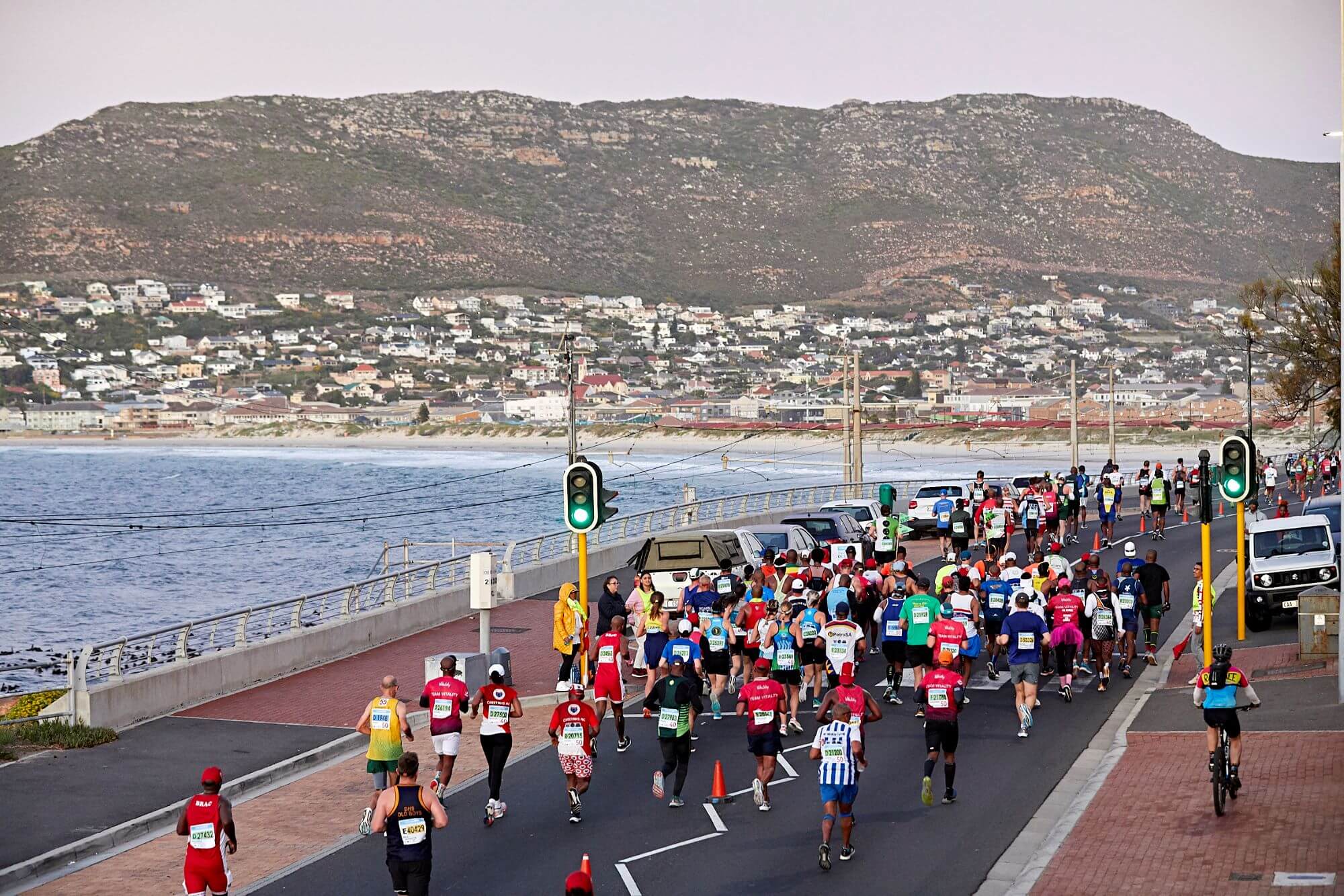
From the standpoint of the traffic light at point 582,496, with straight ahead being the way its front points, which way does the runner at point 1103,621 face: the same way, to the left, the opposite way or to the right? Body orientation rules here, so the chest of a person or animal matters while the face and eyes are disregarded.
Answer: the opposite way

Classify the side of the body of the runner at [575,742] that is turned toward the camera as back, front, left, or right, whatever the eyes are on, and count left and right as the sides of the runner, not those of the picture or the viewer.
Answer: back

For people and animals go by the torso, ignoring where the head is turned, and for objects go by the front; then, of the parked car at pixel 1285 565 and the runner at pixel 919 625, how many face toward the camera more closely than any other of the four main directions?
1

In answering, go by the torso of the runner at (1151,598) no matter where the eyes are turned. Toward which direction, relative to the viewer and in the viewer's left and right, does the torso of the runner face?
facing away from the viewer

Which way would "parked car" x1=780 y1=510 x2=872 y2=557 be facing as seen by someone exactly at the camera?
facing away from the viewer and to the right of the viewer

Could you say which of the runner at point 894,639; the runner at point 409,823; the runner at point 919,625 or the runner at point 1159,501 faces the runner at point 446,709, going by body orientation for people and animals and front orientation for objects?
the runner at point 409,823

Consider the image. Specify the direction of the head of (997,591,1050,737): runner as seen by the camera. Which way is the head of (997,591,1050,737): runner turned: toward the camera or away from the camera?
away from the camera

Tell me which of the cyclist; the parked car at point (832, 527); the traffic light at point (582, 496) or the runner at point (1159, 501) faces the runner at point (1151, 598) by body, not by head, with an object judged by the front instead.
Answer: the cyclist

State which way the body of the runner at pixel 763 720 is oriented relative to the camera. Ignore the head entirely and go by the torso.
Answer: away from the camera

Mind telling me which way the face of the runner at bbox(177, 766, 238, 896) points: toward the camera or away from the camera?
away from the camera

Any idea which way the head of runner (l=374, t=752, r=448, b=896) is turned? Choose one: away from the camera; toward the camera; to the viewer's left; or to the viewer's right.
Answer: away from the camera

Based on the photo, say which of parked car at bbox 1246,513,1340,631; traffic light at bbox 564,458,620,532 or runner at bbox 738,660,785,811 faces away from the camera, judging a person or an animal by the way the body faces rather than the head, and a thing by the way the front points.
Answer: the runner

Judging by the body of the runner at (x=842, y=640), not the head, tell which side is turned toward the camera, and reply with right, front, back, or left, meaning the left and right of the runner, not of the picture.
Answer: back

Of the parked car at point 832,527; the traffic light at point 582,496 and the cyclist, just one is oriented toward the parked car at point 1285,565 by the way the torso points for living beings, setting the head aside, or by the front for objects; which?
the cyclist

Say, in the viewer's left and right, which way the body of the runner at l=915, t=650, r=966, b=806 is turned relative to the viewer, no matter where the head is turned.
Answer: facing away from the viewer

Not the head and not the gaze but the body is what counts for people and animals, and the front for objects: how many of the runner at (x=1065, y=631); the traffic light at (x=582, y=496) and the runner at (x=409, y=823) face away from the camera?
2
